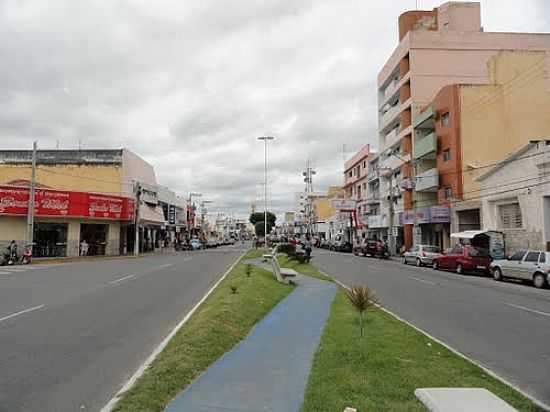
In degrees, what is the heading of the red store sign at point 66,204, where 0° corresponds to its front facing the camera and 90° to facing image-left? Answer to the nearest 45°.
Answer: approximately 315°

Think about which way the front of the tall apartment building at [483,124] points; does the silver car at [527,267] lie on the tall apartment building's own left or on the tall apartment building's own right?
on the tall apartment building's own left

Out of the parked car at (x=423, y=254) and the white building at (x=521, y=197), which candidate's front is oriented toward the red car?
the white building

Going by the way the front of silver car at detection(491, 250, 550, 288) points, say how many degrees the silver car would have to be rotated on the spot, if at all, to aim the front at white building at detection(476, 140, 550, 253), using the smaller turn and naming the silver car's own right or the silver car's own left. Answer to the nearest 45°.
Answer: approximately 45° to the silver car's own right

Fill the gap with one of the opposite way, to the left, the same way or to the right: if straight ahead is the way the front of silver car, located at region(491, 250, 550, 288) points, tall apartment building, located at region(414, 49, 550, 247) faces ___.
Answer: to the left
